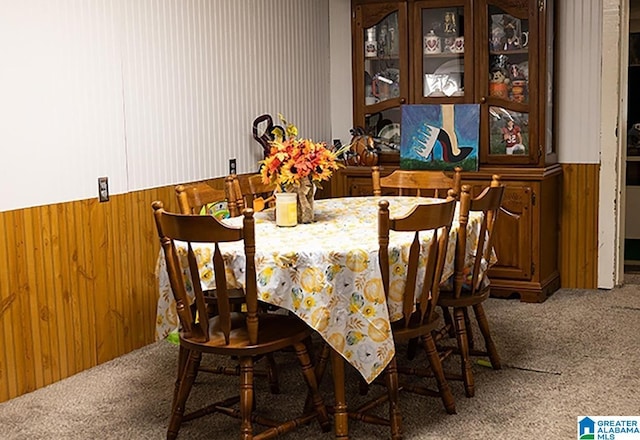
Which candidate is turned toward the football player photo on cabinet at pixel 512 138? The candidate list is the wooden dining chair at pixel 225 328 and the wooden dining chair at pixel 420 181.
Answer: the wooden dining chair at pixel 225 328

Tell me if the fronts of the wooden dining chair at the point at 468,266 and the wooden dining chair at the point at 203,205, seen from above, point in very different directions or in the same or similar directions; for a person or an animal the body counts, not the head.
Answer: very different directions

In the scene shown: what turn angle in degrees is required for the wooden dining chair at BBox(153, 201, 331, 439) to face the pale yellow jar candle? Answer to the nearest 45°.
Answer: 0° — it already faces it

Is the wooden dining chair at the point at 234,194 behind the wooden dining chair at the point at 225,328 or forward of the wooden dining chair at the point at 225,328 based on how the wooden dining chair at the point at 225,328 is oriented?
forward

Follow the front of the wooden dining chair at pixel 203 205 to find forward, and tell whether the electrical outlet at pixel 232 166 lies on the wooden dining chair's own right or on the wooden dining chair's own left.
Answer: on the wooden dining chair's own left

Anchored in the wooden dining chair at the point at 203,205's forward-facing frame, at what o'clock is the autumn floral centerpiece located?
The autumn floral centerpiece is roughly at 12 o'clock from the wooden dining chair.

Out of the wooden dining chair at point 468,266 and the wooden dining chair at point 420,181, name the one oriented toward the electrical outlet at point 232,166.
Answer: the wooden dining chair at point 468,266

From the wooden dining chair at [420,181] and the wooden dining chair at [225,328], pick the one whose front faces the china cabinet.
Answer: the wooden dining chair at [225,328]

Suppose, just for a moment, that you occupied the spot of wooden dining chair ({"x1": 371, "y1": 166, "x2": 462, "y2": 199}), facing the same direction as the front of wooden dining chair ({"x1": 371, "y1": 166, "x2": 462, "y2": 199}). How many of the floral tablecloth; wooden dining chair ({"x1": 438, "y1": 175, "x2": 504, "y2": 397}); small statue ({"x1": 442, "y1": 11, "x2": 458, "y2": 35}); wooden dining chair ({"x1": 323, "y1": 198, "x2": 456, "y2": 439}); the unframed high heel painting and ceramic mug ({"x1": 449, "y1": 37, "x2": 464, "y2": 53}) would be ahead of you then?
3

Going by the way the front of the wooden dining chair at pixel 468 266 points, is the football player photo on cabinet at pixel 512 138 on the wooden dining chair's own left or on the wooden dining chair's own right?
on the wooden dining chair's own right

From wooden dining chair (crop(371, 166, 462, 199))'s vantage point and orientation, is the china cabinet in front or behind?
behind

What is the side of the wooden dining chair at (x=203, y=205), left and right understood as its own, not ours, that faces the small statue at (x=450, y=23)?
left
